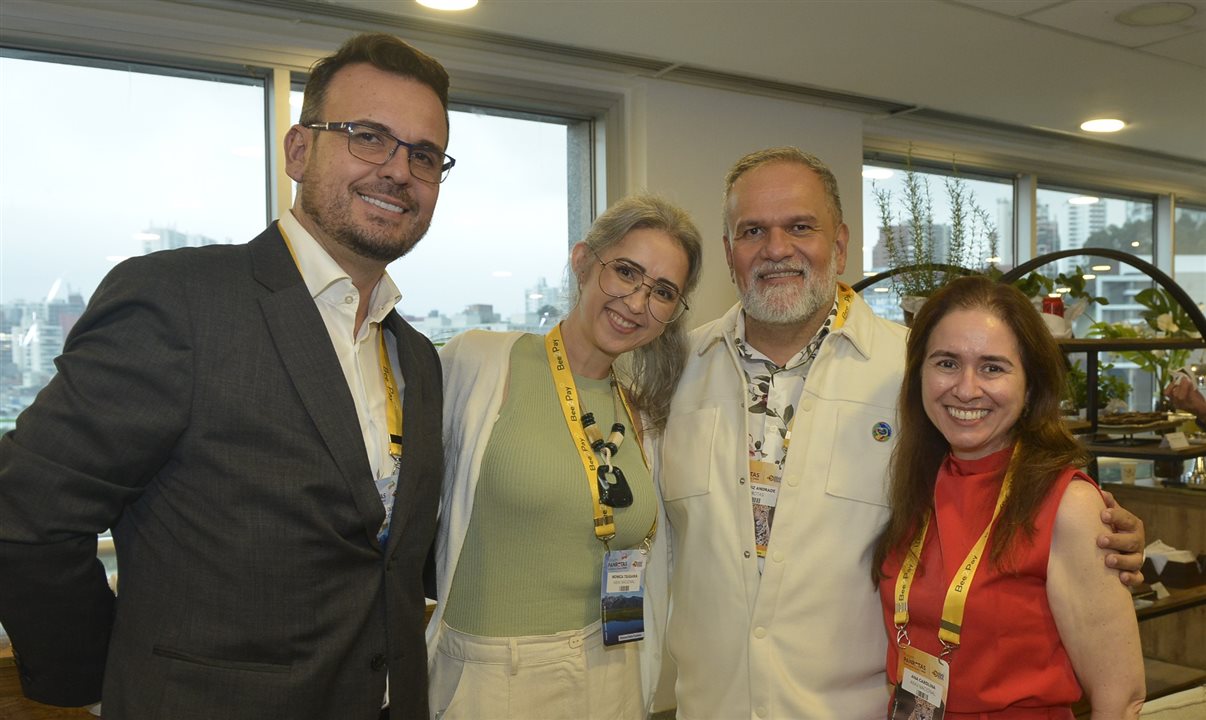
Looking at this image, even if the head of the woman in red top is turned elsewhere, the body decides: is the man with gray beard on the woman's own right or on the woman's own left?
on the woman's own right

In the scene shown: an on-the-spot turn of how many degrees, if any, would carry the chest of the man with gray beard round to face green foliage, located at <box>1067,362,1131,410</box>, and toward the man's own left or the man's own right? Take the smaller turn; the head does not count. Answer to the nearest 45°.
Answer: approximately 135° to the man's own left

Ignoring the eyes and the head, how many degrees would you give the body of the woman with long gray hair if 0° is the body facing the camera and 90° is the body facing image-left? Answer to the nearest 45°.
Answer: approximately 315°

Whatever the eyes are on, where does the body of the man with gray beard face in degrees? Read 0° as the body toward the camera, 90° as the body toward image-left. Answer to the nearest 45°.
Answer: approximately 0°

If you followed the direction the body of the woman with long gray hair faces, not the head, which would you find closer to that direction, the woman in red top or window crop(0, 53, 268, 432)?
the woman in red top

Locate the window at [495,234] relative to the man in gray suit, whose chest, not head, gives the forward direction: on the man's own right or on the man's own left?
on the man's own left
